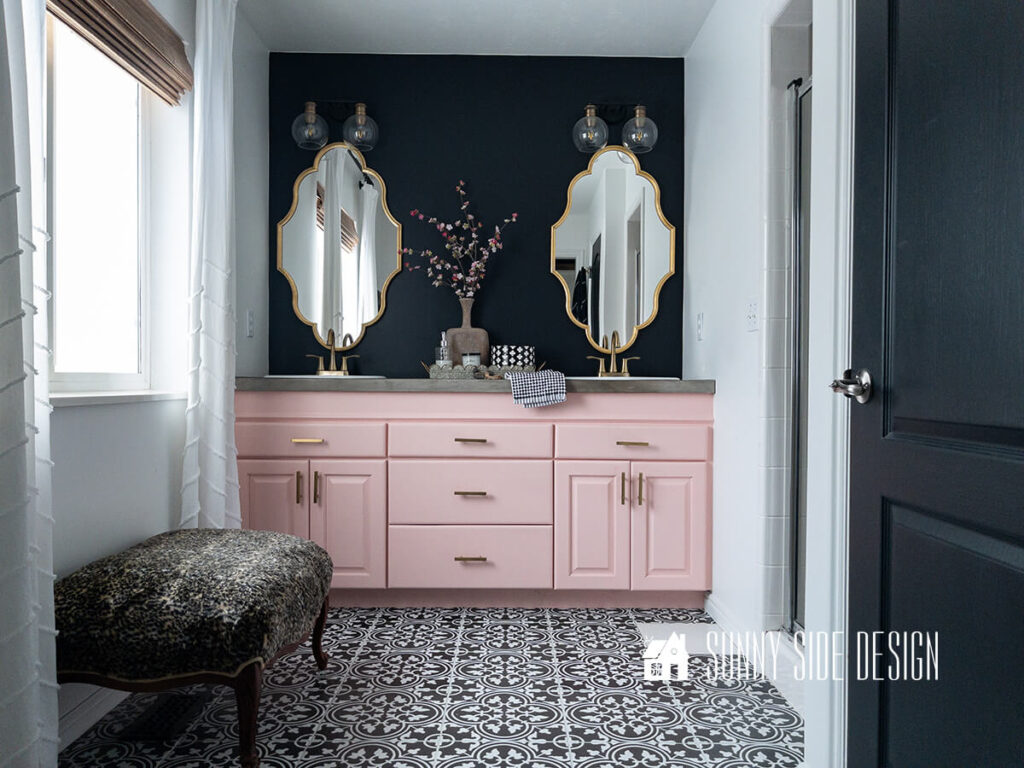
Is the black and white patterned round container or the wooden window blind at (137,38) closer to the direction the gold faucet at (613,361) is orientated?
the wooden window blind

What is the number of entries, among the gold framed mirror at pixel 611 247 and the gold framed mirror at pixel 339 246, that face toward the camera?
2

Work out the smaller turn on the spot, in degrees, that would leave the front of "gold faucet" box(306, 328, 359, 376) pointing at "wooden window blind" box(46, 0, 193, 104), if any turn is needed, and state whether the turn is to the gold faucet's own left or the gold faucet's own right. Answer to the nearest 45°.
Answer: approximately 45° to the gold faucet's own right

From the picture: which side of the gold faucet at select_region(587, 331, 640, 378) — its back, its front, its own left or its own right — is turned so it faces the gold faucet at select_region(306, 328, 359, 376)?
right

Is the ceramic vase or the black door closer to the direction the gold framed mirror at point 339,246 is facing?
the black door

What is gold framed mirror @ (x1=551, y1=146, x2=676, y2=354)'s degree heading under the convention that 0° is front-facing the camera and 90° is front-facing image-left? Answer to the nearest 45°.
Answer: approximately 0°

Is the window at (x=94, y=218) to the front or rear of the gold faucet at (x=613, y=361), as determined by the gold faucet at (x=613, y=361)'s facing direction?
to the front
